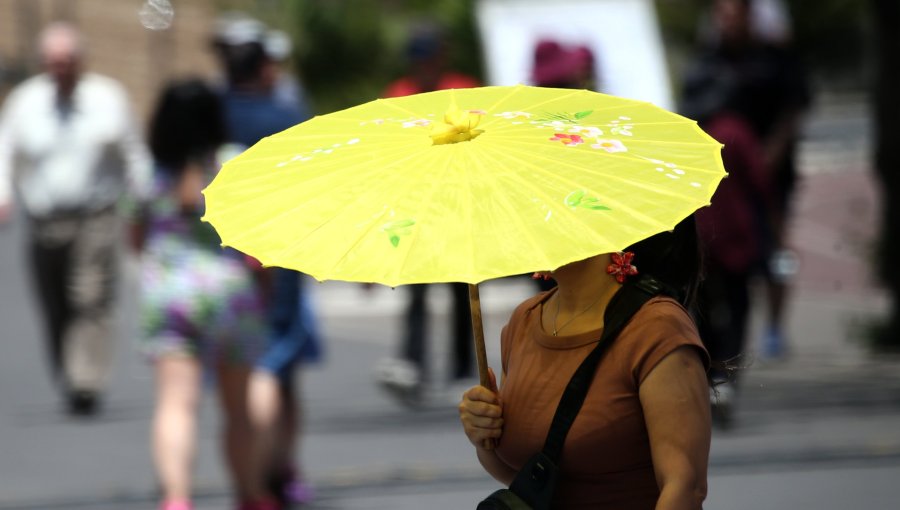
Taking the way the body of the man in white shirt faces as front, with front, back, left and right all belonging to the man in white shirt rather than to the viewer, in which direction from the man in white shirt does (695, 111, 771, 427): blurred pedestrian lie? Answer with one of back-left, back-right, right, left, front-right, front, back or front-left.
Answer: front-left

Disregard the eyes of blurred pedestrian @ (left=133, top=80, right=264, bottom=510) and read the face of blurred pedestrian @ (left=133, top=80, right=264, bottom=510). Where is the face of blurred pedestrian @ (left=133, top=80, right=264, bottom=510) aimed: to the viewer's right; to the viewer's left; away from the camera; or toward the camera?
away from the camera

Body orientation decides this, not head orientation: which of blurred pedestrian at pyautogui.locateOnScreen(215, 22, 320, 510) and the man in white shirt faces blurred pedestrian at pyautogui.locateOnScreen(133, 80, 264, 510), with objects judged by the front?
the man in white shirt
